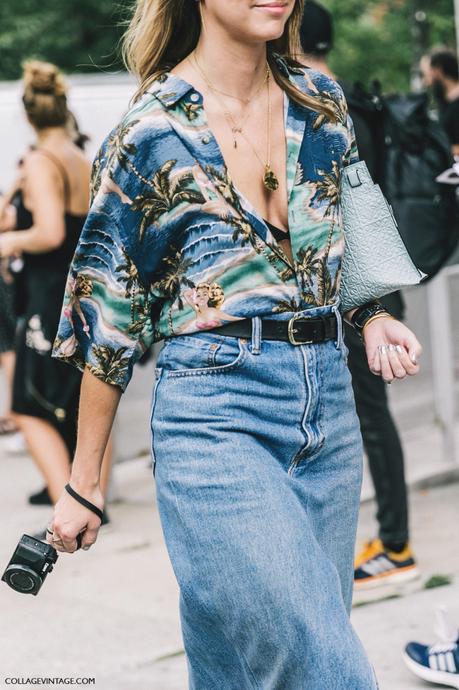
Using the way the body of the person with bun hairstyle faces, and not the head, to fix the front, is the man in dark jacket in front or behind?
behind

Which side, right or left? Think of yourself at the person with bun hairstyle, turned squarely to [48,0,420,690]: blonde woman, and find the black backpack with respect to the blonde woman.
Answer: left

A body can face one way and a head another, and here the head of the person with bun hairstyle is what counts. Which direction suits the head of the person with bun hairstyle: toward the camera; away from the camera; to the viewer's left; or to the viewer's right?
away from the camera

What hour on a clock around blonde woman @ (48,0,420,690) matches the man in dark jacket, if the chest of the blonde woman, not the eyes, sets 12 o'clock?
The man in dark jacket is roughly at 8 o'clock from the blonde woman.

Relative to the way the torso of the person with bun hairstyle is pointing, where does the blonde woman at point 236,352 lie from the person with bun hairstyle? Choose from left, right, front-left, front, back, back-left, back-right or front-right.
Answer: back-left

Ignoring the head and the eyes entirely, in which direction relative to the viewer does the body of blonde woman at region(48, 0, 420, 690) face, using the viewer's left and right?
facing the viewer and to the right of the viewer

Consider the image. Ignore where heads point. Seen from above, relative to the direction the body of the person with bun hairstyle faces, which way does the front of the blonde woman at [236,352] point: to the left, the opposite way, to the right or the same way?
the opposite way

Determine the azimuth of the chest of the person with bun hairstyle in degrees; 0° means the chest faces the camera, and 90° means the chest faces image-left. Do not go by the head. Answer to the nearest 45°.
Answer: approximately 135°

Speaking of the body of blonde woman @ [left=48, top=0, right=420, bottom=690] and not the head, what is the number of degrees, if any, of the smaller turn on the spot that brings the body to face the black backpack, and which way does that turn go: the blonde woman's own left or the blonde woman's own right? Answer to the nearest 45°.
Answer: approximately 135° to the blonde woman's own left

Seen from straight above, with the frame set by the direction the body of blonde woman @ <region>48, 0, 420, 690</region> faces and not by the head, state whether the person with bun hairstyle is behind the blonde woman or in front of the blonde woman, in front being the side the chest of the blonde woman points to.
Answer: behind
